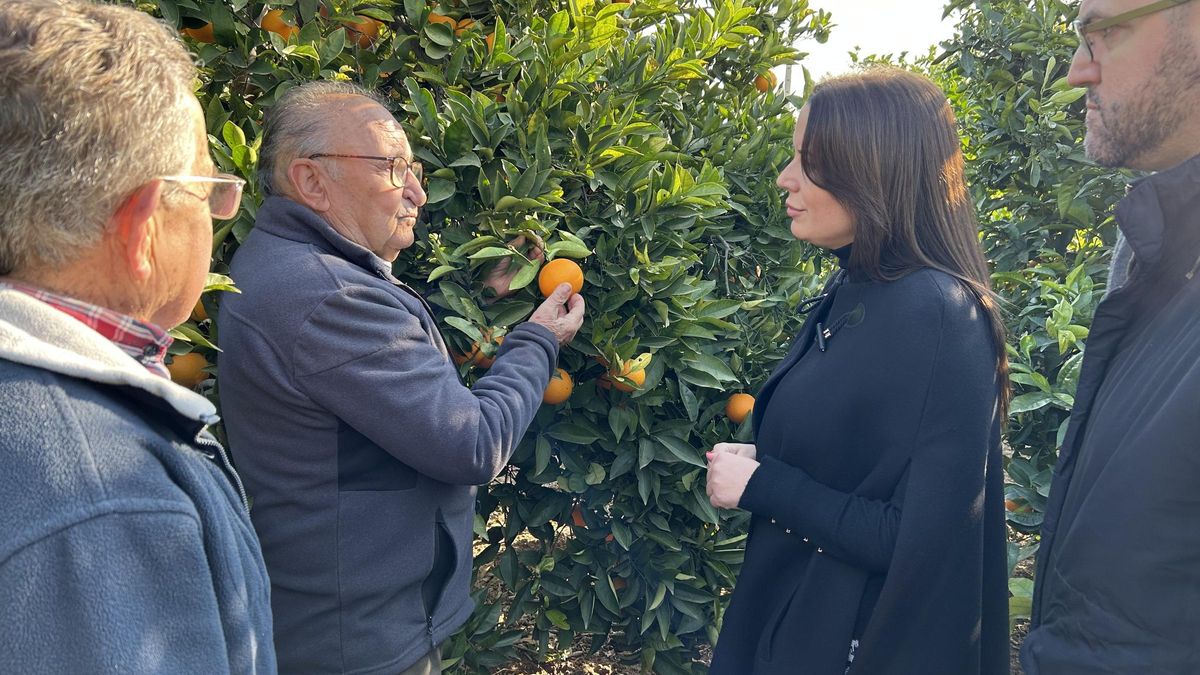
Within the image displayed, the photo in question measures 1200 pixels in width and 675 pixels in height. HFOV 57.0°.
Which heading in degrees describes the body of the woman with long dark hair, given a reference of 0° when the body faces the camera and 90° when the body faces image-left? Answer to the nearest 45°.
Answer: approximately 90°

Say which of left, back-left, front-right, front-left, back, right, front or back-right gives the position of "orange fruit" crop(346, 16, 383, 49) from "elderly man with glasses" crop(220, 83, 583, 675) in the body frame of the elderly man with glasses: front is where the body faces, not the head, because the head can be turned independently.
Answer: left

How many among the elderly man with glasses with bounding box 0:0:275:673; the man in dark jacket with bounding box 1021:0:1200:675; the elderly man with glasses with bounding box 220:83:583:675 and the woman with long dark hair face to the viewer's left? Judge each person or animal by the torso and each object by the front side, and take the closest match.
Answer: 2

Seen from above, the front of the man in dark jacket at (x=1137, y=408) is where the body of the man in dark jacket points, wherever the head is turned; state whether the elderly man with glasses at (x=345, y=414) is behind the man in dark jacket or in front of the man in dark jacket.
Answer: in front

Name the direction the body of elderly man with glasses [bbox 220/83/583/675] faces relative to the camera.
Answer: to the viewer's right

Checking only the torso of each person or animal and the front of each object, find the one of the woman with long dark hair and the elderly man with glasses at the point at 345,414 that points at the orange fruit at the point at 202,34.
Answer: the woman with long dark hair

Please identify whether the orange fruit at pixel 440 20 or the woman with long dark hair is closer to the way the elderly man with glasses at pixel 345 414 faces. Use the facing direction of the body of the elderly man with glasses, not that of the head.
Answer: the woman with long dark hair

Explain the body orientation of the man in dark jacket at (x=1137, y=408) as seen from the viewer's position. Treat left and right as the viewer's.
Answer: facing to the left of the viewer

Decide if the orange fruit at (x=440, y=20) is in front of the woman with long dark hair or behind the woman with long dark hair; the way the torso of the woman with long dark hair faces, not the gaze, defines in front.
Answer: in front

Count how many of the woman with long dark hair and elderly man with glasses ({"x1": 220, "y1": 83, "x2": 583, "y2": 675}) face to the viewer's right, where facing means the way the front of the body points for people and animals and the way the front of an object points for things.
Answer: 1

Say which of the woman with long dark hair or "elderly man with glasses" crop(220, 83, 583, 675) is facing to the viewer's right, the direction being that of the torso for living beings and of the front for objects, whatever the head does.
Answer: the elderly man with glasses

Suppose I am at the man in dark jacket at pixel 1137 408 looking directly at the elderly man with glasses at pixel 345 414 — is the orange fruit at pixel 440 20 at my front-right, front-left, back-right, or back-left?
front-right

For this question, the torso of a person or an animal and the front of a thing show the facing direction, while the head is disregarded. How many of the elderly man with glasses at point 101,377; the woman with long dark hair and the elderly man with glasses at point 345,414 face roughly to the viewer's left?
1

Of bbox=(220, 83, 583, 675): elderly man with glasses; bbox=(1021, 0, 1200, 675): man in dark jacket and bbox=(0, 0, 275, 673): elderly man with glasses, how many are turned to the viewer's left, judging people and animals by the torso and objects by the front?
1

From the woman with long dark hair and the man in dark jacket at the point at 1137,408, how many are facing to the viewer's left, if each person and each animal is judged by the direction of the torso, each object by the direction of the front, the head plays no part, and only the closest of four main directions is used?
2

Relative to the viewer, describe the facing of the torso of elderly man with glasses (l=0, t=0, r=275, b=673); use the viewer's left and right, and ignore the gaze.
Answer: facing away from the viewer and to the right of the viewer

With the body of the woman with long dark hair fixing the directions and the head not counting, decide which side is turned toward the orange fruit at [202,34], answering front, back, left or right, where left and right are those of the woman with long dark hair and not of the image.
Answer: front

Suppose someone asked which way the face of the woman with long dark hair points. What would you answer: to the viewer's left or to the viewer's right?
to the viewer's left

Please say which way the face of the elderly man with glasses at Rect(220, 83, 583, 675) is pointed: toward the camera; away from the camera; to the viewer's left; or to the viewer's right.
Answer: to the viewer's right

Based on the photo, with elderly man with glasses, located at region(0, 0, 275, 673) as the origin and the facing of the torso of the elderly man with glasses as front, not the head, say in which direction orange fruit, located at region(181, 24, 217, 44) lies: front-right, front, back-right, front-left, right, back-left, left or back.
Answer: front-left
